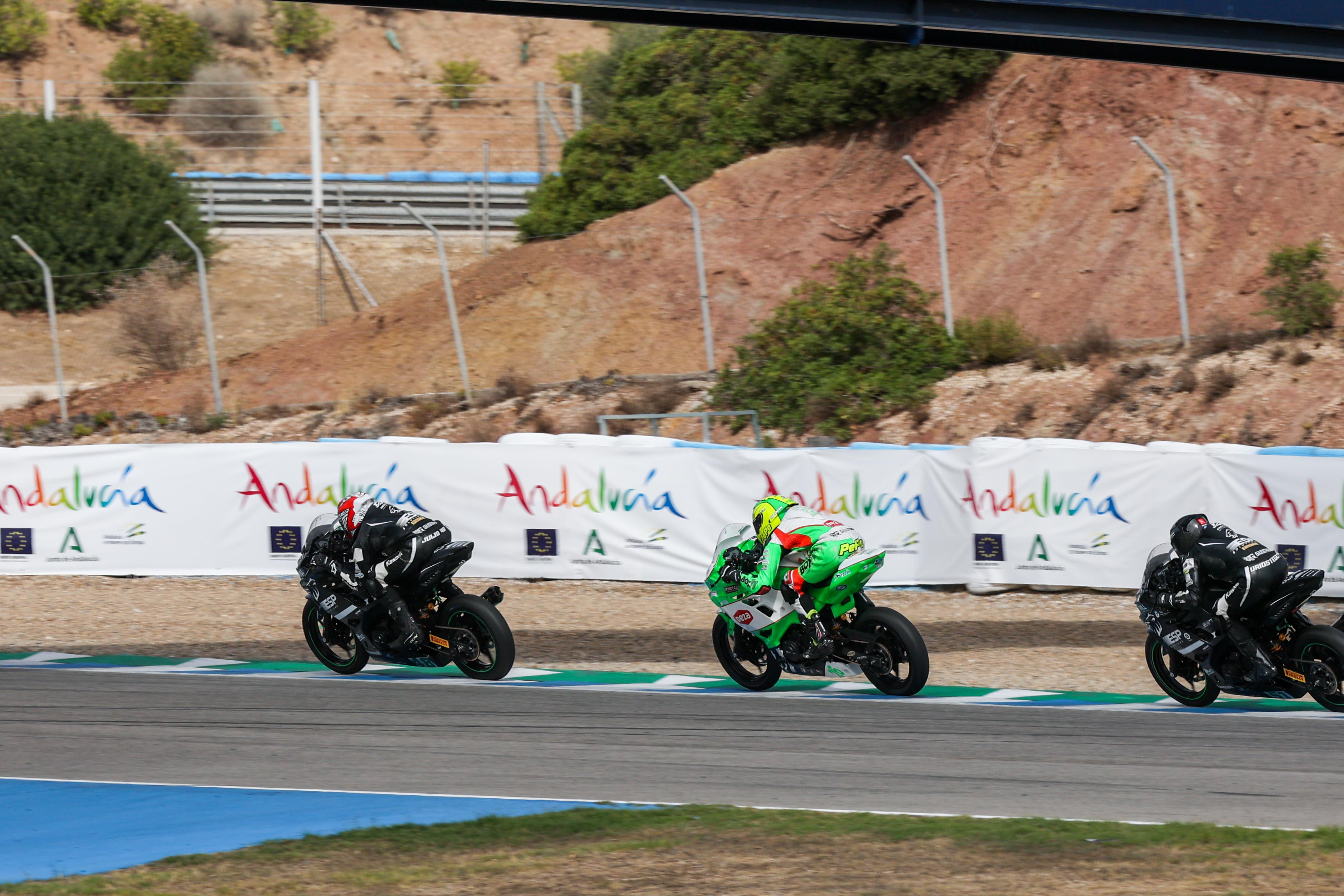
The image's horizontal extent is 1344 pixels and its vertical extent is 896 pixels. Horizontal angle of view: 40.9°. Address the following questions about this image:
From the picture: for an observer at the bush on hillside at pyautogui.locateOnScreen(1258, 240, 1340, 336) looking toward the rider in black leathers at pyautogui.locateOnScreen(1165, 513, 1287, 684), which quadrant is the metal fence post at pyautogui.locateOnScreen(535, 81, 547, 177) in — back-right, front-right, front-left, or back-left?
back-right

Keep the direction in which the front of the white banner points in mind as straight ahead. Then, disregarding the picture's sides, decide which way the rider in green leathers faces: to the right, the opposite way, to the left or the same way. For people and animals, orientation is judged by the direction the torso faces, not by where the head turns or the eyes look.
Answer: to the right

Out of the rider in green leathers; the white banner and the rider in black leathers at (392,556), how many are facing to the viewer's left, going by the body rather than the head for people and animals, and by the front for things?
2

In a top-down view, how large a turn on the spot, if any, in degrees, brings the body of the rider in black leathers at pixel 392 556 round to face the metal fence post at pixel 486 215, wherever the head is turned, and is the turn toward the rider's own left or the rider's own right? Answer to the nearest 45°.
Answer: approximately 90° to the rider's own right

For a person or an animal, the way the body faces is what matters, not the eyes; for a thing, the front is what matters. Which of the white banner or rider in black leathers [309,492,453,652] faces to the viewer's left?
the rider in black leathers

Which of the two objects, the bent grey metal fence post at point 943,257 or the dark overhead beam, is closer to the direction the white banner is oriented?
the dark overhead beam

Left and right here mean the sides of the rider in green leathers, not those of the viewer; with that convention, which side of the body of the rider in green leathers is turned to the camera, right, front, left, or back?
left

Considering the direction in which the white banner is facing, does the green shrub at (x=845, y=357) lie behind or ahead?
behind

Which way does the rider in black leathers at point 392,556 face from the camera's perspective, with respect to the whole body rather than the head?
to the viewer's left

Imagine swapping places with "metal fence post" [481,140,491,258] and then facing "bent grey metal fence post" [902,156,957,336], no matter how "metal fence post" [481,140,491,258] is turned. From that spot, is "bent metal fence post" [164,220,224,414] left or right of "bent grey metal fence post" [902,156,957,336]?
right

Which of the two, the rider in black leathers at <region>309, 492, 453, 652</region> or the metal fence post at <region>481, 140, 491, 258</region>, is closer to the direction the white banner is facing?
the rider in black leathers
